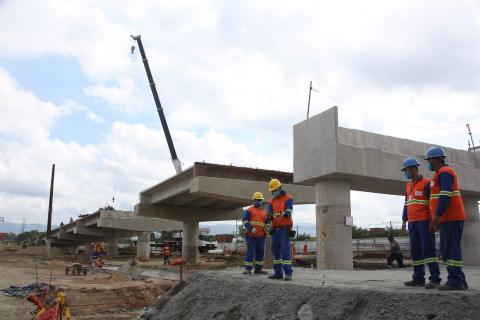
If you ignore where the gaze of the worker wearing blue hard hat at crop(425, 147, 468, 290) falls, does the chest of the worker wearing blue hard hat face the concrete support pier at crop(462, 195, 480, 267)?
no

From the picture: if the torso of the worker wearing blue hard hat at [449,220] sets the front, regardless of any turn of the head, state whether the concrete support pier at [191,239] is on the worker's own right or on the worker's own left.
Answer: on the worker's own right

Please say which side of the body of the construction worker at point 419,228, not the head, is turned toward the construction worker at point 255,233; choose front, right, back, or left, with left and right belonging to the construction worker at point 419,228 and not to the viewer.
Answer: right

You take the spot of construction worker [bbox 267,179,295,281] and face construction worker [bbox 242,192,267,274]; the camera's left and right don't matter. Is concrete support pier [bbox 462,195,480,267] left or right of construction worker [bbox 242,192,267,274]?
right

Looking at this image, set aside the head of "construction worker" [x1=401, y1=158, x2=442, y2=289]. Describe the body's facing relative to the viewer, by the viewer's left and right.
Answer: facing the viewer and to the left of the viewer

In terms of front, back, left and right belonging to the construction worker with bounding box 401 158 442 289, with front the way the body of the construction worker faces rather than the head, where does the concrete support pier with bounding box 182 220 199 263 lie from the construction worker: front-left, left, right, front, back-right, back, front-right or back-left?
right

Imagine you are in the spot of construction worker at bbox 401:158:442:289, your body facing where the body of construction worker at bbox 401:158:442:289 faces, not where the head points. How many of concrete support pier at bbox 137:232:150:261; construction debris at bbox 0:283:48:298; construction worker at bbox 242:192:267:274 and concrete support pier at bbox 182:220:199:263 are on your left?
0

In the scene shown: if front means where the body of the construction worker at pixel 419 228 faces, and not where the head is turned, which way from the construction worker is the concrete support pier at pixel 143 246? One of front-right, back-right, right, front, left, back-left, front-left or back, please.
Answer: right

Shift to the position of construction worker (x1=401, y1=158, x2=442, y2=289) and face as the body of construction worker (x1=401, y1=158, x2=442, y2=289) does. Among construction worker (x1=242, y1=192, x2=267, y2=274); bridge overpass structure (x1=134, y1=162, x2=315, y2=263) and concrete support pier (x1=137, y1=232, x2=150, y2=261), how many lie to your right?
3

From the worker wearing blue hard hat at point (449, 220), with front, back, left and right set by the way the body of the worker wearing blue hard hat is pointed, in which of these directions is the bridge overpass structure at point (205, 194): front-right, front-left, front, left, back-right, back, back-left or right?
front-right

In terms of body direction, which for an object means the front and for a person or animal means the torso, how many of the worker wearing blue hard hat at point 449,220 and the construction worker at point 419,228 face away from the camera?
0

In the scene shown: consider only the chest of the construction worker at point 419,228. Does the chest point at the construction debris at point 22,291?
no

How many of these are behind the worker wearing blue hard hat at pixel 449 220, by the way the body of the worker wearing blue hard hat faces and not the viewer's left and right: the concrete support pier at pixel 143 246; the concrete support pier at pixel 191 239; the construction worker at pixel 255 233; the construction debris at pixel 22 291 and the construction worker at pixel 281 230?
0

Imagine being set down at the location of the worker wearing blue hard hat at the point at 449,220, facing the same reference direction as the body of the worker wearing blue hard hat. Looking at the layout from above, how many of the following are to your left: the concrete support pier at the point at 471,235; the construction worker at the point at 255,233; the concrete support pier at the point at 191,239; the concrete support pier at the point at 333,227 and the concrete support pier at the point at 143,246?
0

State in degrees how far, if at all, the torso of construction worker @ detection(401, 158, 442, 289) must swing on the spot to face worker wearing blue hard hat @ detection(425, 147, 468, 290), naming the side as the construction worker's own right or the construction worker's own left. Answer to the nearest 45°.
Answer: approximately 90° to the construction worker's own left

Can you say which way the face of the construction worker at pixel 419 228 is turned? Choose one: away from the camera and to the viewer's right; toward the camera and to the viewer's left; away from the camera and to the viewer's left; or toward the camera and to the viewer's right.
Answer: toward the camera and to the viewer's left
